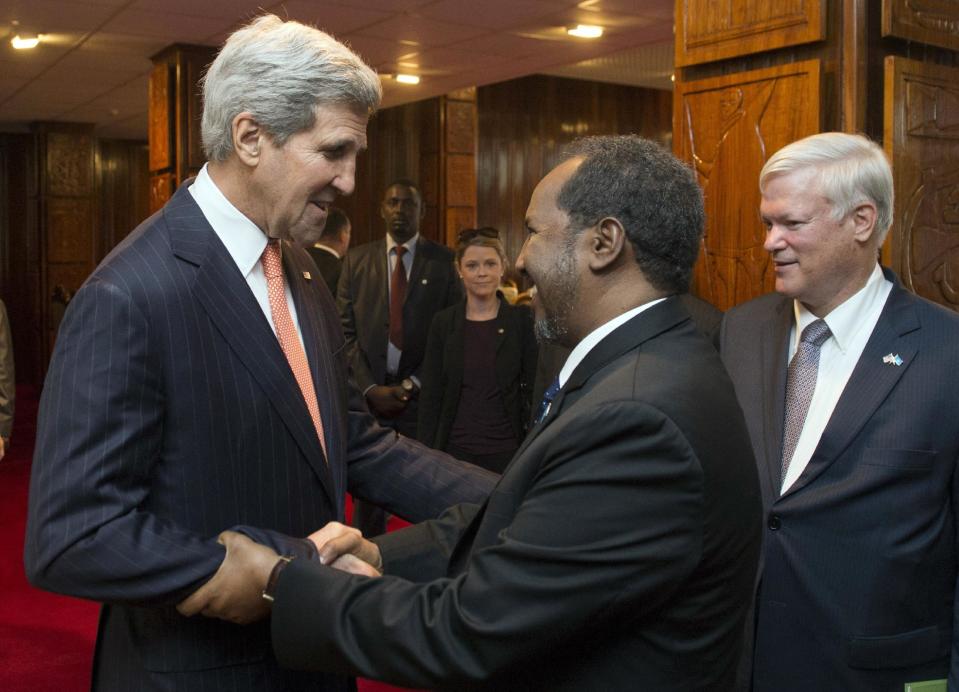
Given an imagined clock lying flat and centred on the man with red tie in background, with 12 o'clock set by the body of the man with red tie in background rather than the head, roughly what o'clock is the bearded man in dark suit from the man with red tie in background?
The bearded man in dark suit is roughly at 12 o'clock from the man with red tie in background.

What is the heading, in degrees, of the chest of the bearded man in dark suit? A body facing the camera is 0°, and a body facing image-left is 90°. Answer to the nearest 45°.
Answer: approximately 90°

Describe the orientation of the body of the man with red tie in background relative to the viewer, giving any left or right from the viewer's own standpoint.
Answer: facing the viewer

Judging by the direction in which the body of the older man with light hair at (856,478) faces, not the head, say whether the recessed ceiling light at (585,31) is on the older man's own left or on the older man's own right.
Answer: on the older man's own right

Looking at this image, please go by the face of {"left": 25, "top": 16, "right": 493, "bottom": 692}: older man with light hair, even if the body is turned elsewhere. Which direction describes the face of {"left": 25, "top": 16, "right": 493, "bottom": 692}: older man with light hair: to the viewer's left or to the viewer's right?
to the viewer's right

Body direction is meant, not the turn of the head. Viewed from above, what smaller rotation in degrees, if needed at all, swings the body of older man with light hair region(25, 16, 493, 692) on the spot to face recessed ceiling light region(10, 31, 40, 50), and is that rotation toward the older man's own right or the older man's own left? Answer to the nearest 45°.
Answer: approximately 135° to the older man's own left

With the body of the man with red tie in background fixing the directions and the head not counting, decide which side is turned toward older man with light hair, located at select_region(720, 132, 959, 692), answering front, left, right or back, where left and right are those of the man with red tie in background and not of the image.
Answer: front

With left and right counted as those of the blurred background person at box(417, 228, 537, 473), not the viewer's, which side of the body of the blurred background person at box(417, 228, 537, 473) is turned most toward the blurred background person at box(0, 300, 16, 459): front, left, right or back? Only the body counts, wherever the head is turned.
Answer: right

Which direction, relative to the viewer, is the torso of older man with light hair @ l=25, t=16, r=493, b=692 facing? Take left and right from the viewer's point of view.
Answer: facing the viewer and to the right of the viewer

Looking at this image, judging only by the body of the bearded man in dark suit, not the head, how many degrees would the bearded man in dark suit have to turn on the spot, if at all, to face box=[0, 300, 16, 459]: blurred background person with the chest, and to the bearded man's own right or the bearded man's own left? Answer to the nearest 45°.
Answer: approximately 45° to the bearded man's own right

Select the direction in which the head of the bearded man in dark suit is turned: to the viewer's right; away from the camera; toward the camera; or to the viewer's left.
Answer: to the viewer's left

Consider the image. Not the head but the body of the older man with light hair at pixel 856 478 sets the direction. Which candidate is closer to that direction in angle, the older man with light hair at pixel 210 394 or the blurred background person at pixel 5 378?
the older man with light hair

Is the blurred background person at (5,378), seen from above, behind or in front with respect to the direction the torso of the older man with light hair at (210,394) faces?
behind
